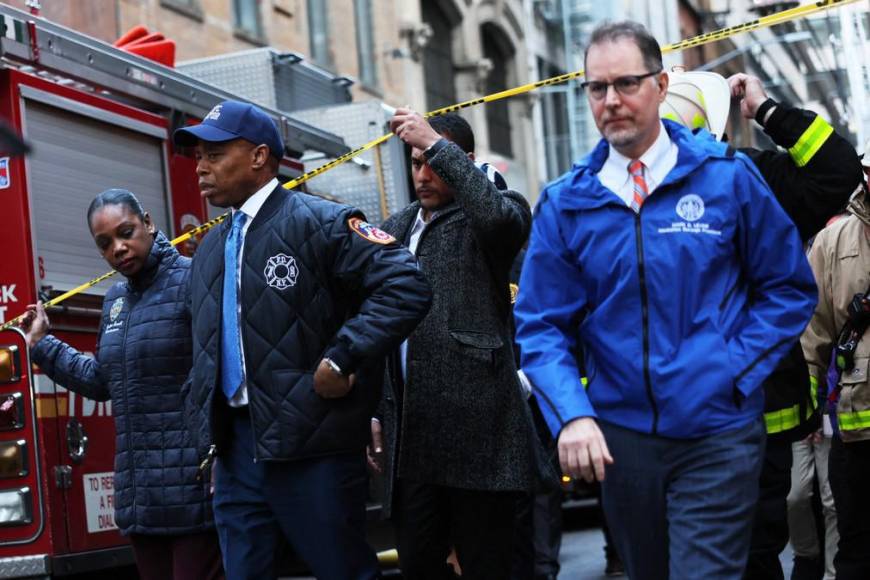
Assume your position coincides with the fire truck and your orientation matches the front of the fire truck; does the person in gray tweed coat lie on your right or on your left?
on your right

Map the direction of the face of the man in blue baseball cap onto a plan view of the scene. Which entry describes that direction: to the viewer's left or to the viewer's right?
to the viewer's left

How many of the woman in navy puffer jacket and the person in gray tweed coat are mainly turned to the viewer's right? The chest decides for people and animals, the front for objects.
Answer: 0

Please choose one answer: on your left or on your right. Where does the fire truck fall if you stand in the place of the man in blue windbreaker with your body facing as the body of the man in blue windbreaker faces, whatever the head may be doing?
on your right

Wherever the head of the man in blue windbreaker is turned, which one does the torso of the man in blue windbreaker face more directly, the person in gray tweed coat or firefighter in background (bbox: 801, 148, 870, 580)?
the person in gray tweed coat

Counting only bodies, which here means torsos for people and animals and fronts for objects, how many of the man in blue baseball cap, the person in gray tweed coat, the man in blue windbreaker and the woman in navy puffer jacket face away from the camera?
0

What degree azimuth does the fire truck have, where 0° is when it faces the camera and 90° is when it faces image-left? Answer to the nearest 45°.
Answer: approximately 225°

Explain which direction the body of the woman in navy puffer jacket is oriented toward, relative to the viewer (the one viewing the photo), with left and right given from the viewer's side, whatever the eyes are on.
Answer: facing the viewer and to the left of the viewer

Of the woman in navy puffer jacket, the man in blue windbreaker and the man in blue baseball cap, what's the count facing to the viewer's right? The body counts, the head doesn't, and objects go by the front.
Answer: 0

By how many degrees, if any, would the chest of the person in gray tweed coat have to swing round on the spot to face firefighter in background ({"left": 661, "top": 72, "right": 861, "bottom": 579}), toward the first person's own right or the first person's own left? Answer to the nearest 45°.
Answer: approximately 135° to the first person's own left

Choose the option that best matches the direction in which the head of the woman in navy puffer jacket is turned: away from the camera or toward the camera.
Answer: toward the camera
